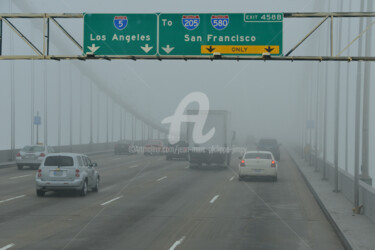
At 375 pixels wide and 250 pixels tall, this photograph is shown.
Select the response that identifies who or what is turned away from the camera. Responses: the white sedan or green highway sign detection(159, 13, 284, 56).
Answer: the white sedan

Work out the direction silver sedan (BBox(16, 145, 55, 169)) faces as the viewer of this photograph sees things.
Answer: facing away from the viewer and to the right of the viewer

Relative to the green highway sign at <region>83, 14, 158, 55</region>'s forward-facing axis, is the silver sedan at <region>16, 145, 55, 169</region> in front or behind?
behind

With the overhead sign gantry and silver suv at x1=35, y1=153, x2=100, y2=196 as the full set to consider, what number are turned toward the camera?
1

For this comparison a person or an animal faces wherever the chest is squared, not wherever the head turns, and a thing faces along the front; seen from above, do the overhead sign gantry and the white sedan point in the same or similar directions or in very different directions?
very different directions

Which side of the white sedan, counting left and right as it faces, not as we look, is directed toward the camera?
back

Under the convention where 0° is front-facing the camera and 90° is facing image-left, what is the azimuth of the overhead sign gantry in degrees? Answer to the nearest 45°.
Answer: approximately 0°

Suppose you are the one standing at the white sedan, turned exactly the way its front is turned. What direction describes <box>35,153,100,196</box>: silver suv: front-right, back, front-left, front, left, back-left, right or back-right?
back-left

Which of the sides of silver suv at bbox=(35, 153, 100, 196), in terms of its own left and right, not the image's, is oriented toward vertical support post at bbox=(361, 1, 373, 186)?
right
